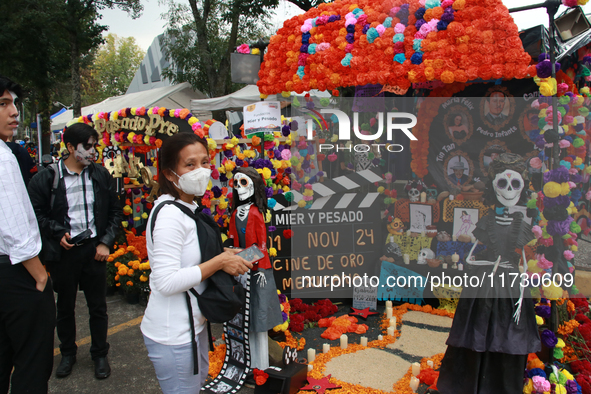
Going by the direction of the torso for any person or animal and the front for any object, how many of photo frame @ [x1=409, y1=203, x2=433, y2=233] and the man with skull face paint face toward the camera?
2

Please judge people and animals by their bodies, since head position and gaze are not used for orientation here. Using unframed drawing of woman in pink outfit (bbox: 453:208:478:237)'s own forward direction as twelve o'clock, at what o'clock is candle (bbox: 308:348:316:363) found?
The candle is roughly at 1 o'clock from the unframed drawing of woman in pink outfit.

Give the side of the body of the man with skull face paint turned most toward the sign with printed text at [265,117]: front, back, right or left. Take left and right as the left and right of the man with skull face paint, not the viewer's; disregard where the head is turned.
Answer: left

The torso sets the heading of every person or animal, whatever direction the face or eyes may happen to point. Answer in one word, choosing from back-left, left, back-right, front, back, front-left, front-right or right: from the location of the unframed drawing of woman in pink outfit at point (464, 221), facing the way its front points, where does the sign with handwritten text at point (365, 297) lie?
front-right

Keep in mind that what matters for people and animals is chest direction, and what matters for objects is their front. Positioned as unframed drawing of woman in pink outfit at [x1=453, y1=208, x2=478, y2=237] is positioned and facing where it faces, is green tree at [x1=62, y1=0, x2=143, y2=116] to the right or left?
on its right

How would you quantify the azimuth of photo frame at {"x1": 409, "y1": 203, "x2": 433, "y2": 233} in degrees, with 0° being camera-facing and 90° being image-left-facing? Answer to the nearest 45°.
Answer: approximately 0°
